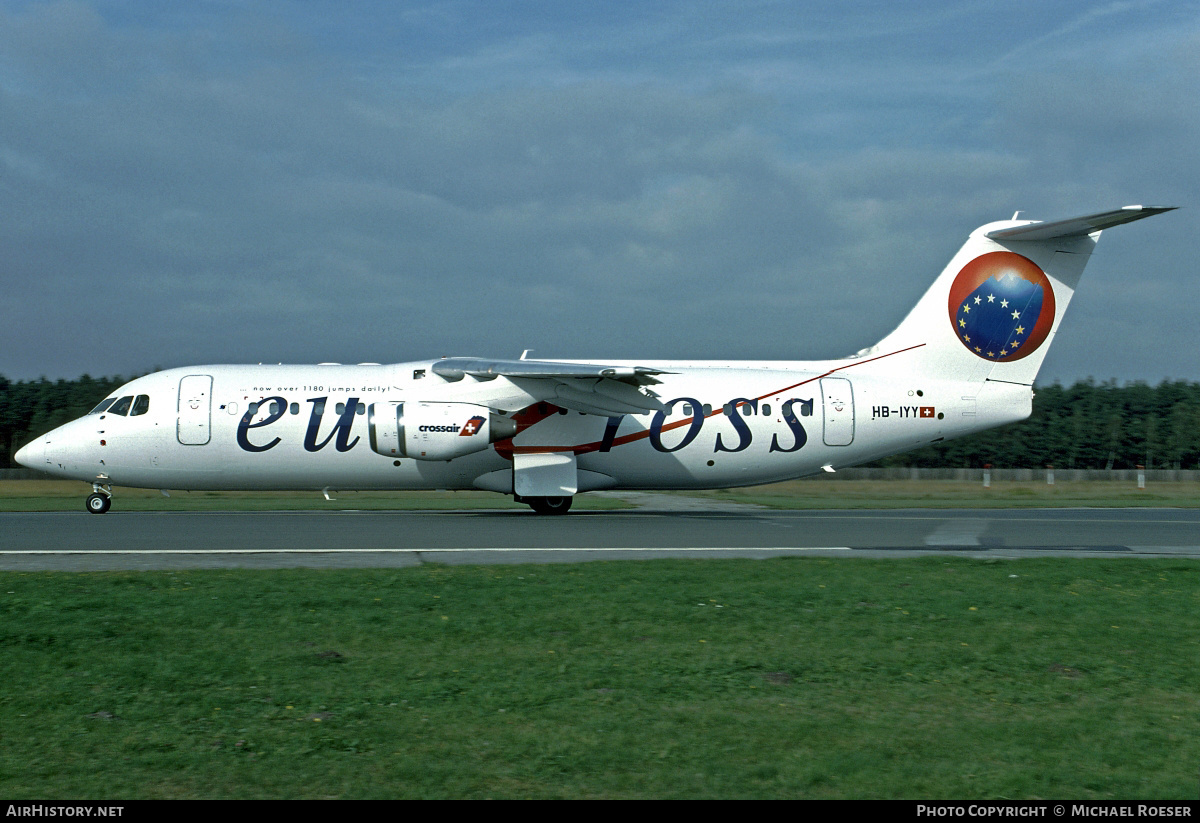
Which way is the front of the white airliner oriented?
to the viewer's left
